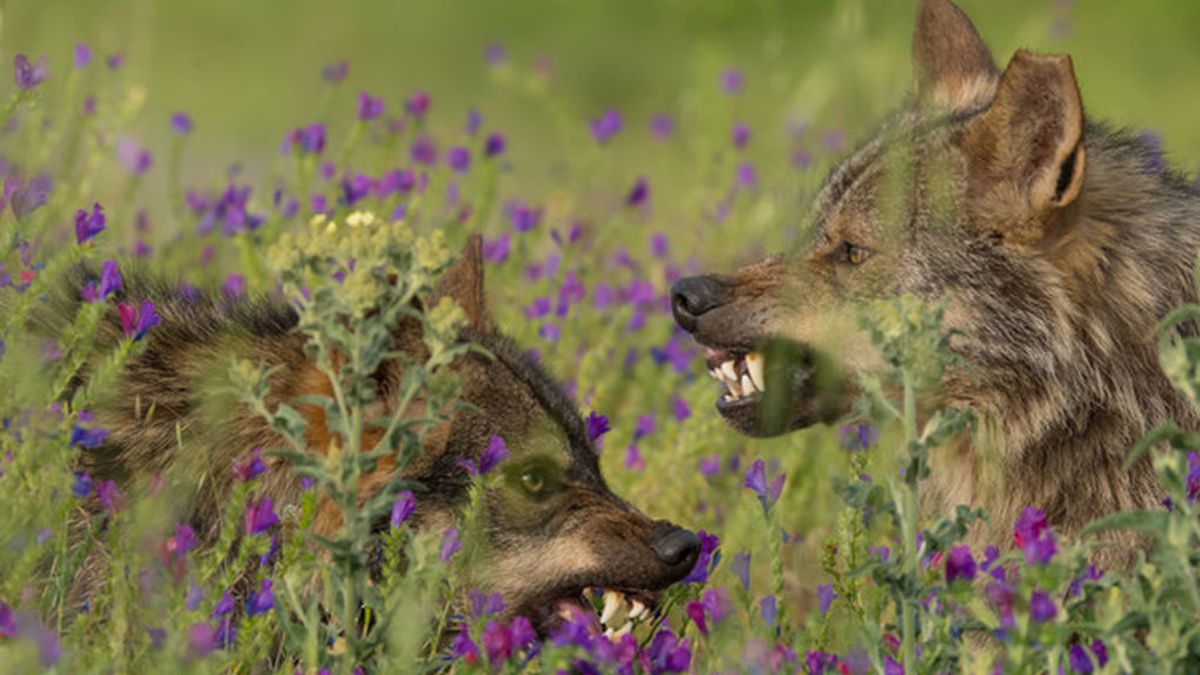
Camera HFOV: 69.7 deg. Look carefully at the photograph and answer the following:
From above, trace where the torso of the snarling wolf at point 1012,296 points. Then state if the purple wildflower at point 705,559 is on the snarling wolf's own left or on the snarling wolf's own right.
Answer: on the snarling wolf's own left

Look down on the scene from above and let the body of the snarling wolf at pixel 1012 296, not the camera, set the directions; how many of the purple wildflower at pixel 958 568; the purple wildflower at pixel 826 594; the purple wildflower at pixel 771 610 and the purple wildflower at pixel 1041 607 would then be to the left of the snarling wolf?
4

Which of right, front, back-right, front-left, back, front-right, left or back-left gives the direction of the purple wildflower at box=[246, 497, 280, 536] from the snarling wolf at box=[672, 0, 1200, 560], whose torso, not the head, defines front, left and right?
front-left

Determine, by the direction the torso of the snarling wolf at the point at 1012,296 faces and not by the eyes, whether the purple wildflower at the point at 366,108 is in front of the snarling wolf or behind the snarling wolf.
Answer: in front

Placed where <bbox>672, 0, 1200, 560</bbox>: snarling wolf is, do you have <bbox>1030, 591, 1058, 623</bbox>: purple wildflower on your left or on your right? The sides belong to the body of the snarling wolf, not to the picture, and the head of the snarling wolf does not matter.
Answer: on your left

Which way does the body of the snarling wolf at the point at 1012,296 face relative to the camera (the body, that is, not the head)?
to the viewer's left

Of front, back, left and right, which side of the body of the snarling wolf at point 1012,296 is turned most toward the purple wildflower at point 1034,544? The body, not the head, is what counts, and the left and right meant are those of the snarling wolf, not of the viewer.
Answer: left

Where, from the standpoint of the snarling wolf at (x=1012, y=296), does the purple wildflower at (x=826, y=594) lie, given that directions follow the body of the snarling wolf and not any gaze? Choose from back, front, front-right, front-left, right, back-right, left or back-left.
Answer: left

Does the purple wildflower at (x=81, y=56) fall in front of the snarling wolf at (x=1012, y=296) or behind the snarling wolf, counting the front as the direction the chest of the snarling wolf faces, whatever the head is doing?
in front

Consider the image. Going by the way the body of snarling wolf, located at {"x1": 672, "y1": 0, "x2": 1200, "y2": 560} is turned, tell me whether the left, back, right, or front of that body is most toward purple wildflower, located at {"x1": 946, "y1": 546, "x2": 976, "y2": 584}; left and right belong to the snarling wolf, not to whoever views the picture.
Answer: left

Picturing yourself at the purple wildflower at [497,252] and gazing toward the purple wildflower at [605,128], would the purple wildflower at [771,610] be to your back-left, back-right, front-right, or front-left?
back-right
